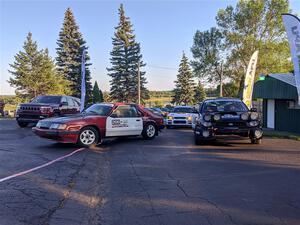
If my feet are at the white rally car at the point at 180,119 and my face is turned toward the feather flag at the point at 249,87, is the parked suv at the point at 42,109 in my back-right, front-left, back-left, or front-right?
back-right

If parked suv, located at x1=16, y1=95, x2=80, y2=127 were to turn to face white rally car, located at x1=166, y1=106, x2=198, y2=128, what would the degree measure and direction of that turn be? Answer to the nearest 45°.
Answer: approximately 135° to its left

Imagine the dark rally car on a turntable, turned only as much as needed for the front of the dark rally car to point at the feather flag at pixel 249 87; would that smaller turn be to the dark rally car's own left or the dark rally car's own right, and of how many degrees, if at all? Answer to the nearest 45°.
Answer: approximately 180°

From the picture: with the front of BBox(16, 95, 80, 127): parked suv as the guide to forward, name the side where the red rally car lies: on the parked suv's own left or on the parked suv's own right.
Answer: on the parked suv's own left

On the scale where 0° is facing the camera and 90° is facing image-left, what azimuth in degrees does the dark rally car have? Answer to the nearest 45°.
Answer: approximately 0°

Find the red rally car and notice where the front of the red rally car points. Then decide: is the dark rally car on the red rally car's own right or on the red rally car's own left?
on the red rally car's own left

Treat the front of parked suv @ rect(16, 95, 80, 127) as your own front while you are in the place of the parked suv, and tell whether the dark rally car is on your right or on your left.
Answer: on your left

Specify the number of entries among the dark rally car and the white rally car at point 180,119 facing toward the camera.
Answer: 2

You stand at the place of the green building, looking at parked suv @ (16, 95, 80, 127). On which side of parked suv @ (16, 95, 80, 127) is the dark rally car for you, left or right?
left

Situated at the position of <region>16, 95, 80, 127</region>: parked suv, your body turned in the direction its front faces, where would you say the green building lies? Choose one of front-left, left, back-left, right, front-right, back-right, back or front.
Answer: back-left

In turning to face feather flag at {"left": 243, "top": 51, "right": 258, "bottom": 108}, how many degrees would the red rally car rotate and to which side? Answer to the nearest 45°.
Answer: approximately 180°
